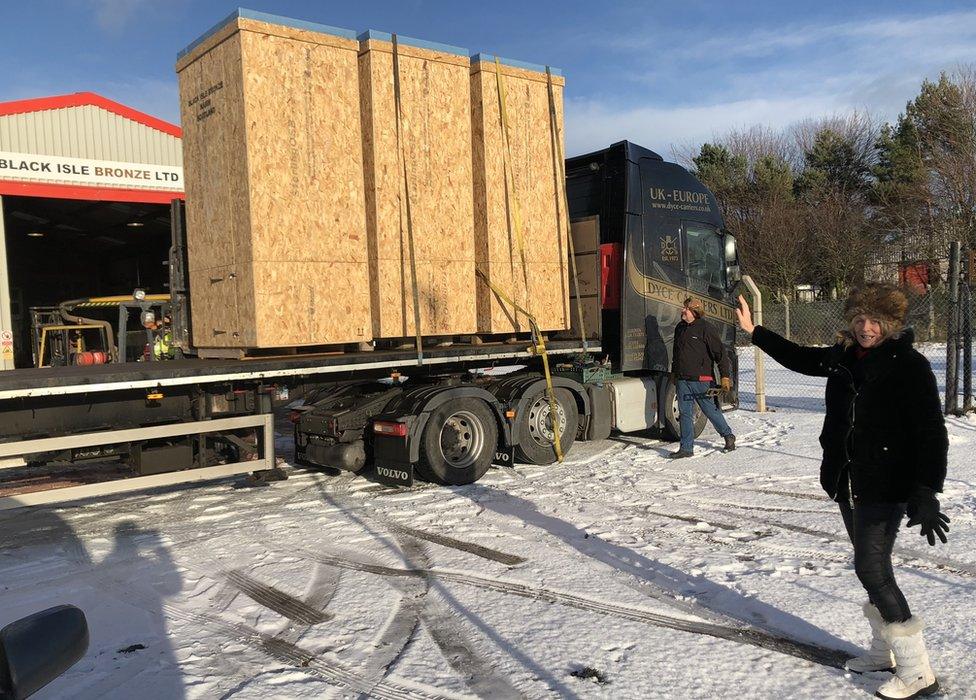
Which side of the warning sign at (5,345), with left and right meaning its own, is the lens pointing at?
front

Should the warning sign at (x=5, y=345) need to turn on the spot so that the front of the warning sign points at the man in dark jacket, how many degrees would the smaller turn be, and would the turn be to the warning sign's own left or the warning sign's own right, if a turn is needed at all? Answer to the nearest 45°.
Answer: approximately 45° to the warning sign's own left

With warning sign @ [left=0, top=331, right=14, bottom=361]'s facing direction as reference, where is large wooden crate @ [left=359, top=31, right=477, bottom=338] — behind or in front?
in front

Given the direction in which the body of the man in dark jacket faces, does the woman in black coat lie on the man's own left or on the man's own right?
on the man's own left

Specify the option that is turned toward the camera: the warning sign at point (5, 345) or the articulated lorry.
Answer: the warning sign

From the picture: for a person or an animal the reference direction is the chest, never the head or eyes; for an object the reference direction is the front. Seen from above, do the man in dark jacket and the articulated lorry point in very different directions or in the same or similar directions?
very different directions

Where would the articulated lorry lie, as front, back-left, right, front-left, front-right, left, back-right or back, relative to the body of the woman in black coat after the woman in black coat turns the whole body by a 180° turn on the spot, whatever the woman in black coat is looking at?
left

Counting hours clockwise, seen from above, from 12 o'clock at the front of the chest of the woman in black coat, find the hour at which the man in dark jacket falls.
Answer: The man in dark jacket is roughly at 4 o'clock from the woman in black coat.

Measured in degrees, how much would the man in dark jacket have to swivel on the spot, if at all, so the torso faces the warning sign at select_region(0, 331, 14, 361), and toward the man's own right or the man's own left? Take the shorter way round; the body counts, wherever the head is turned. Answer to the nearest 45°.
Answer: approximately 45° to the man's own right

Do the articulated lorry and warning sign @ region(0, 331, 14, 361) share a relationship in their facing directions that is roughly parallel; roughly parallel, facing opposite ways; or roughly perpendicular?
roughly perpendicular

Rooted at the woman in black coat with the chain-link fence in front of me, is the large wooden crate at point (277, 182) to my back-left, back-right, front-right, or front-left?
front-left

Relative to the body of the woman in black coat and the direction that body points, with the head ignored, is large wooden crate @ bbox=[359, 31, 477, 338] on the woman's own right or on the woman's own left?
on the woman's own right

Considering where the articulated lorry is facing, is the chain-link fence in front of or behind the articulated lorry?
in front

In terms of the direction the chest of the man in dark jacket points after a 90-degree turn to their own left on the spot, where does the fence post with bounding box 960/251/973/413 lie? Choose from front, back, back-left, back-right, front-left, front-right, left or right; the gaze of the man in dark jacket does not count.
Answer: left

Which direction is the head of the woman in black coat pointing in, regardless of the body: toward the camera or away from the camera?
toward the camera

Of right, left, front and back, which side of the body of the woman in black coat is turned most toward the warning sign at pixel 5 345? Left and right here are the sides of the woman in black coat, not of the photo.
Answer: right
